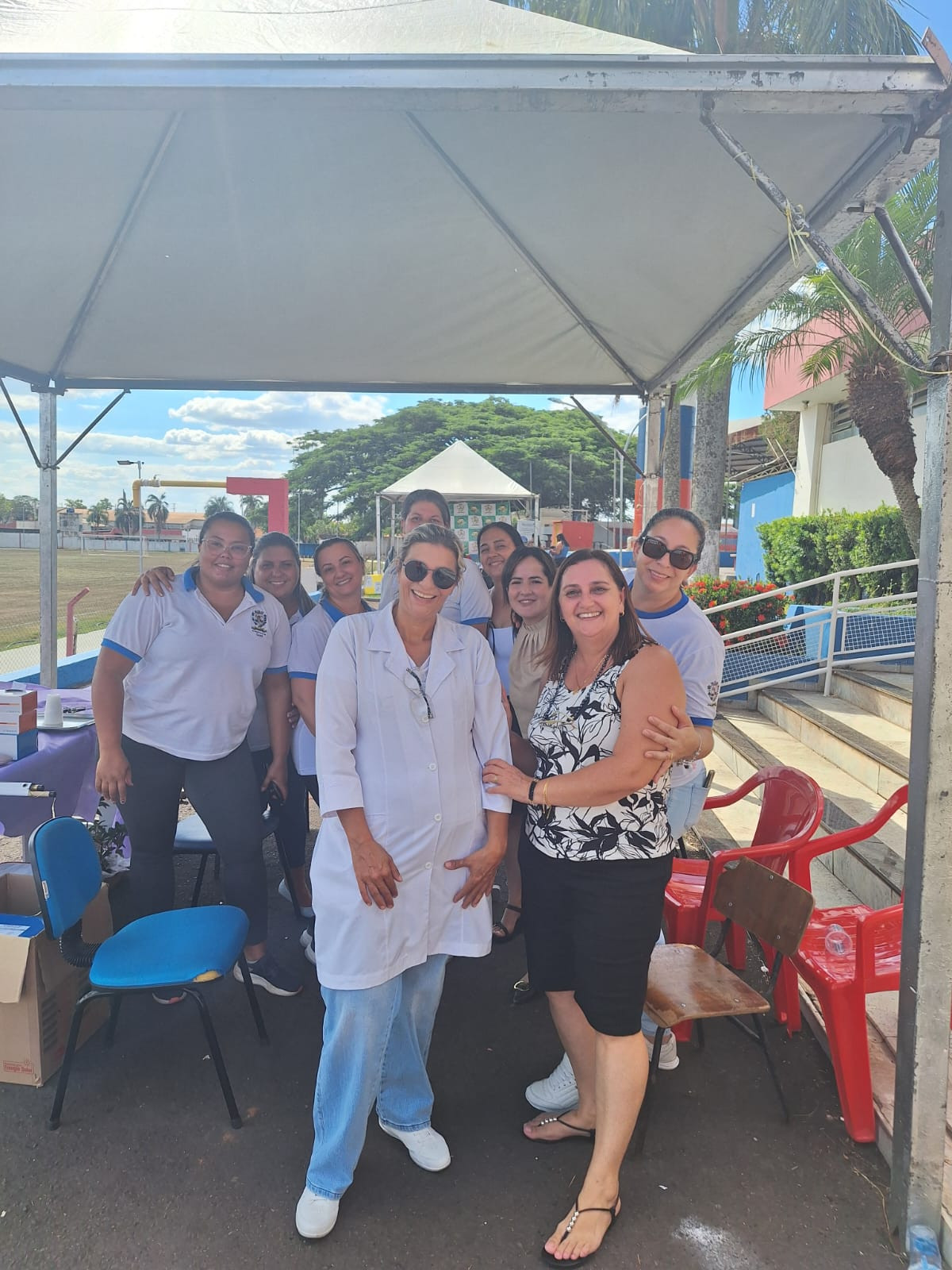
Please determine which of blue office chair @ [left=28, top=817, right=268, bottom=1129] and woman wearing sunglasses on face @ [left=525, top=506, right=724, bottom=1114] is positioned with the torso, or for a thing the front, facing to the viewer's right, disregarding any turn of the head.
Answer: the blue office chair

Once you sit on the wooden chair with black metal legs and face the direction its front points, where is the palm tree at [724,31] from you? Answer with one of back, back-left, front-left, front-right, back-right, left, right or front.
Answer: back-right

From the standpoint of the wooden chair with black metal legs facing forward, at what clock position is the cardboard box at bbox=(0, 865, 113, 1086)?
The cardboard box is roughly at 1 o'clock from the wooden chair with black metal legs.

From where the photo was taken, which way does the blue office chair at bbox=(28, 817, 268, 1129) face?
to the viewer's right

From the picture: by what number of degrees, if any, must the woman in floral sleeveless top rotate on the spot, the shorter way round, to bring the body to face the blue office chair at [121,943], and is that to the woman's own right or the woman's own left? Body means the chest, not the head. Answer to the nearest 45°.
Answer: approximately 45° to the woman's own right

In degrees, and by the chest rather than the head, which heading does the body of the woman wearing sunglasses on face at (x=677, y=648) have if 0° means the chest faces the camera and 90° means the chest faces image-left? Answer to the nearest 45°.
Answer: approximately 45°
